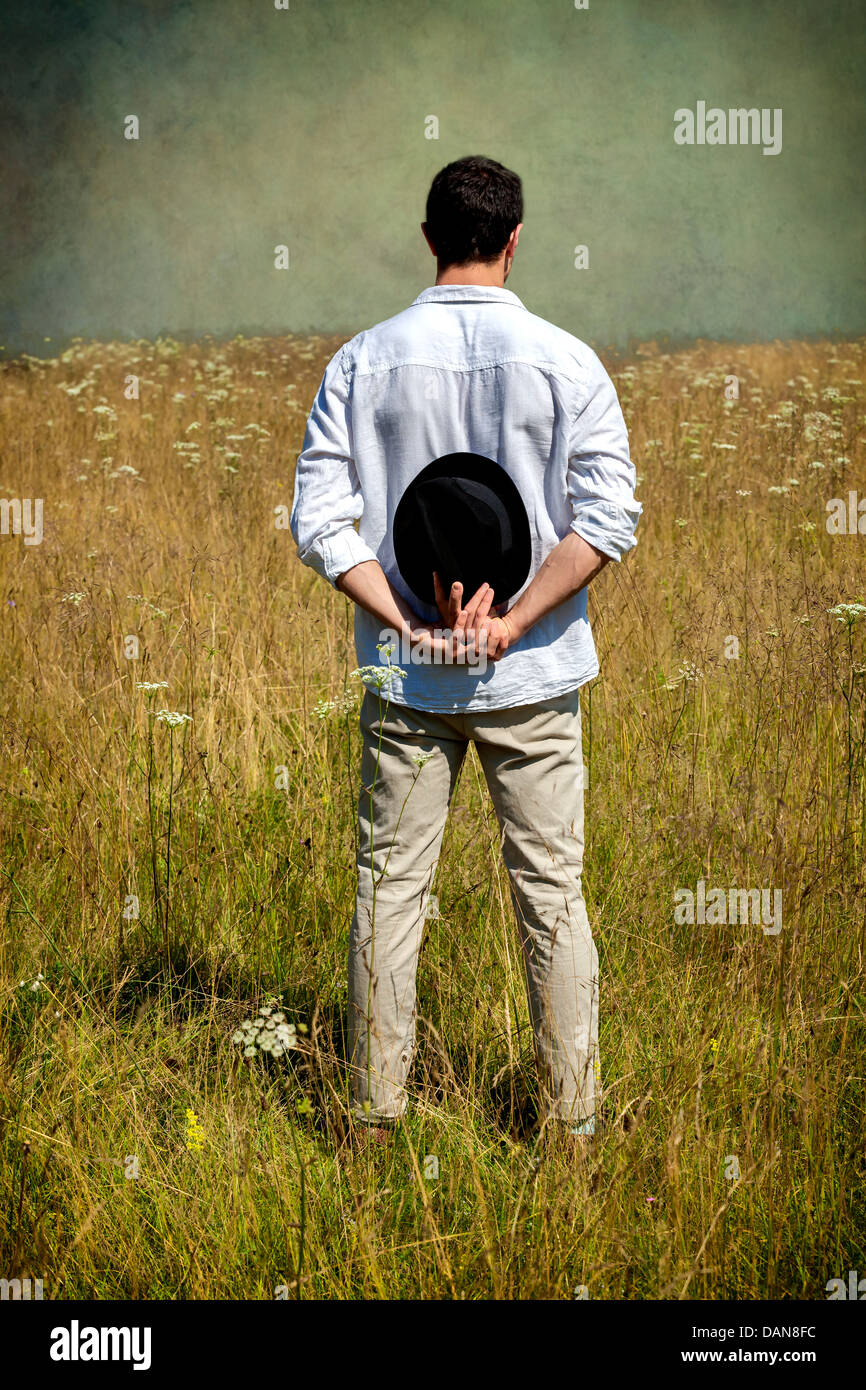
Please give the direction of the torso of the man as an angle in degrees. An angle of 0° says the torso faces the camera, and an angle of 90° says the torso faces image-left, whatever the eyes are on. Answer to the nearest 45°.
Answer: approximately 180°

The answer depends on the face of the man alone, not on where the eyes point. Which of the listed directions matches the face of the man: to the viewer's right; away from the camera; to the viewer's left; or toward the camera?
away from the camera
